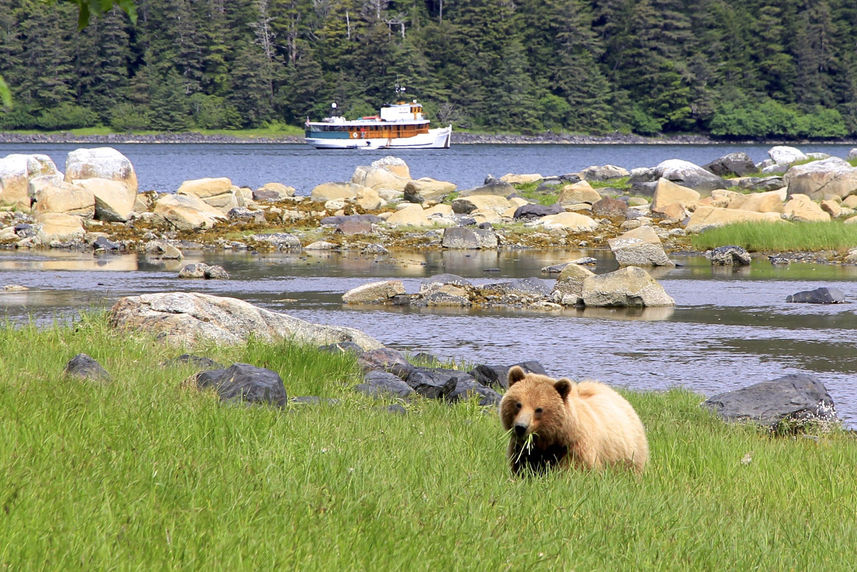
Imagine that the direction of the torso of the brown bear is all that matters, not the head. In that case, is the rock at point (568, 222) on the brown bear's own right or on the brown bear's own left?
on the brown bear's own right

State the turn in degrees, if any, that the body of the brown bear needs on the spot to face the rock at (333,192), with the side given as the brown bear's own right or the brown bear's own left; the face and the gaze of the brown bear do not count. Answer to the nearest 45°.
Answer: approximately 135° to the brown bear's own right

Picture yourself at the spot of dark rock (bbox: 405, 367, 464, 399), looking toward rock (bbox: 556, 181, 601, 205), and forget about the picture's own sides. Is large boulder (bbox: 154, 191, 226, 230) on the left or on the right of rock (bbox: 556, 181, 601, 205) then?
left

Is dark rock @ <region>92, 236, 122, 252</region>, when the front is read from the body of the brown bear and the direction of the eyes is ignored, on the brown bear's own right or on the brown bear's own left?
on the brown bear's own right

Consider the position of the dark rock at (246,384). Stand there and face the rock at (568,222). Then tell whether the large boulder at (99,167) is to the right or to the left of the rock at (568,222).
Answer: left

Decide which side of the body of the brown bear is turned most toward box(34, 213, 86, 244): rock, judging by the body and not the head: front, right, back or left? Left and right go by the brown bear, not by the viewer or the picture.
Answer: right

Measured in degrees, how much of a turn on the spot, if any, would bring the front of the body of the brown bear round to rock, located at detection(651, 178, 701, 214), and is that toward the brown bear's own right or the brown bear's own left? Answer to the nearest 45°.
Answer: approximately 135° to the brown bear's own right

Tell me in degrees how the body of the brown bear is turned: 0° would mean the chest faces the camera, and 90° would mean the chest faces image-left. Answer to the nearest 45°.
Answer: approximately 45°

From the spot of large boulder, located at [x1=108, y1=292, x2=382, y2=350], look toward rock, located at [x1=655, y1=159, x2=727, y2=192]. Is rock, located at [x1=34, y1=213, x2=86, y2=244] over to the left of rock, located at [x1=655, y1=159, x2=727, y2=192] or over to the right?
left

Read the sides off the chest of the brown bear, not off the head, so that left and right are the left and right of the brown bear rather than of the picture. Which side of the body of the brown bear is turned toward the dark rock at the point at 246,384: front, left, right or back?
right

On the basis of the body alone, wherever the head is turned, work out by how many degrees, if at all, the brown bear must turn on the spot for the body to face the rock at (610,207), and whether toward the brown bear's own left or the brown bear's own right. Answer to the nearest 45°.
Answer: approximately 135° to the brown bear's own right

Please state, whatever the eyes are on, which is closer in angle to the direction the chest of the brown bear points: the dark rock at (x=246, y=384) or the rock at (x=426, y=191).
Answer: the dark rock

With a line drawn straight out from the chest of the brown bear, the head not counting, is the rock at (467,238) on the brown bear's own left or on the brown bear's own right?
on the brown bear's own right

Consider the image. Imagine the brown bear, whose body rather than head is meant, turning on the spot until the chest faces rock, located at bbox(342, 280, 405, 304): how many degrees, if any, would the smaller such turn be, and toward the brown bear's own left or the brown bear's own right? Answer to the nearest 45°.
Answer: approximately 135° to the brown bear's own right

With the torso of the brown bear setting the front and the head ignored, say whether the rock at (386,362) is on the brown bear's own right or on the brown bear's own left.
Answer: on the brown bear's own right

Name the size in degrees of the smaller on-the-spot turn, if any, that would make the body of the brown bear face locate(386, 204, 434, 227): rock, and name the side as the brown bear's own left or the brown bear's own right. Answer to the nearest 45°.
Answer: approximately 135° to the brown bear's own right
